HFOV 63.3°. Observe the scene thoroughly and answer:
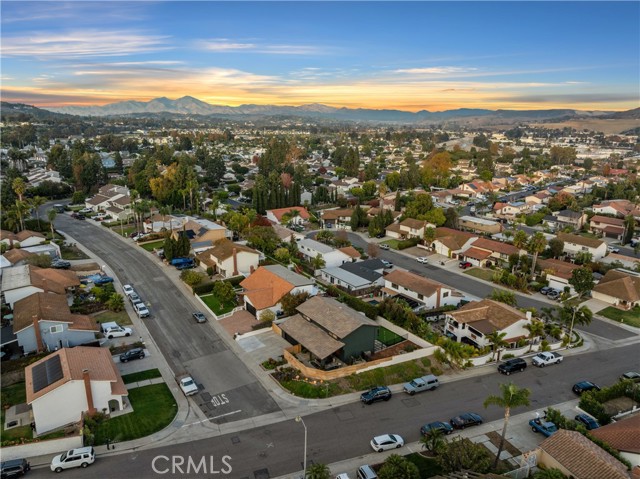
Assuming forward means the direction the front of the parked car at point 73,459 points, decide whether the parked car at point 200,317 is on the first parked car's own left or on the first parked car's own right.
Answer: on the first parked car's own right

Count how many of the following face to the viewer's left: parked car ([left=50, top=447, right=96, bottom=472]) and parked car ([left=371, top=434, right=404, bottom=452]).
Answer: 1

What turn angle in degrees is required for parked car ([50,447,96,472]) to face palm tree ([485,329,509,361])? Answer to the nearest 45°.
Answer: approximately 180°

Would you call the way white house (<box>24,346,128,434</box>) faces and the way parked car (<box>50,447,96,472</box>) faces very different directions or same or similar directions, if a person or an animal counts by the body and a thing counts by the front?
very different directions

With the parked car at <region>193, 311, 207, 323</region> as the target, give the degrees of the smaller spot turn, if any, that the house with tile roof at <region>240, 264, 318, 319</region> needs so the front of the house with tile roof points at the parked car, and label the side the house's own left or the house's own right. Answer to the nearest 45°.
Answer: approximately 45° to the house's own right

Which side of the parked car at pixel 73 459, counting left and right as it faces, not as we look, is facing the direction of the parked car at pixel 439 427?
back

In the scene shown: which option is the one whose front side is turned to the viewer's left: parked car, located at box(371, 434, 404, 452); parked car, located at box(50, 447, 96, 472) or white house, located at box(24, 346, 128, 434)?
parked car, located at box(50, 447, 96, 472)

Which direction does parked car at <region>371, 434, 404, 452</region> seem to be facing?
to the viewer's right

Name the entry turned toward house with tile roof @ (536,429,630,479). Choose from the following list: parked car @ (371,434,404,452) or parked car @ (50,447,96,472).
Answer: parked car @ (371,434,404,452)

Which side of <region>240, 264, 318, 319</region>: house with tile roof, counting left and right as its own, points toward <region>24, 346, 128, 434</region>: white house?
front

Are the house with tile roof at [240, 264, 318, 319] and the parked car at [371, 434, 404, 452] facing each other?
no

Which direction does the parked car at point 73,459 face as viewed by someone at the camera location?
facing to the left of the viewer

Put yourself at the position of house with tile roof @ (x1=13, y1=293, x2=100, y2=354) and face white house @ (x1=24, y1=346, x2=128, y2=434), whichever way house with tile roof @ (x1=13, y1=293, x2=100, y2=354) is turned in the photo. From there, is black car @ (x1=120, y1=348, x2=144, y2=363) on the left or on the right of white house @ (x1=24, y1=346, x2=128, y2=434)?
left

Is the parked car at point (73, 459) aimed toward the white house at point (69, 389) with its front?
no

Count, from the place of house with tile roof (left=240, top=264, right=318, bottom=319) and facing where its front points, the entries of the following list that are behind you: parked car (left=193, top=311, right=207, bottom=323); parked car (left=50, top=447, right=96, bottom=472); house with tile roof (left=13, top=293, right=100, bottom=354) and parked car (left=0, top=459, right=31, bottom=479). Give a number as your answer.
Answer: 0
